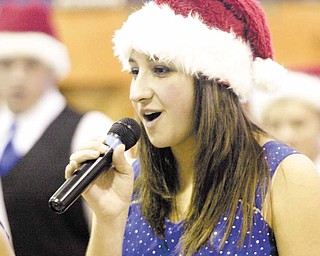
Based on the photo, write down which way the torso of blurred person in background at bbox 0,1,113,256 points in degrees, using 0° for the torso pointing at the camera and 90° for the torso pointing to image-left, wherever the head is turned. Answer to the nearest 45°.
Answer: approximately 45°

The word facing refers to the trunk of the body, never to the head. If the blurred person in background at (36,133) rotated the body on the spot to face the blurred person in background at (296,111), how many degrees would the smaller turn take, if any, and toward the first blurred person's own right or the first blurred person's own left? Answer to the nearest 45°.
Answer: approximately 135° to the first blurred person's own left
